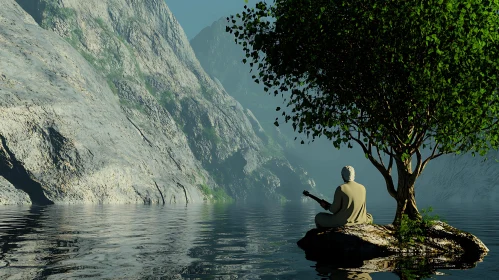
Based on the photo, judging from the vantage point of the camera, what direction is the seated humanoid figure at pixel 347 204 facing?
facing away from the viewer and to the left of the viewer

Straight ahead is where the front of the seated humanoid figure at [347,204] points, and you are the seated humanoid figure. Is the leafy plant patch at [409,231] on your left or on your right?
on your right
